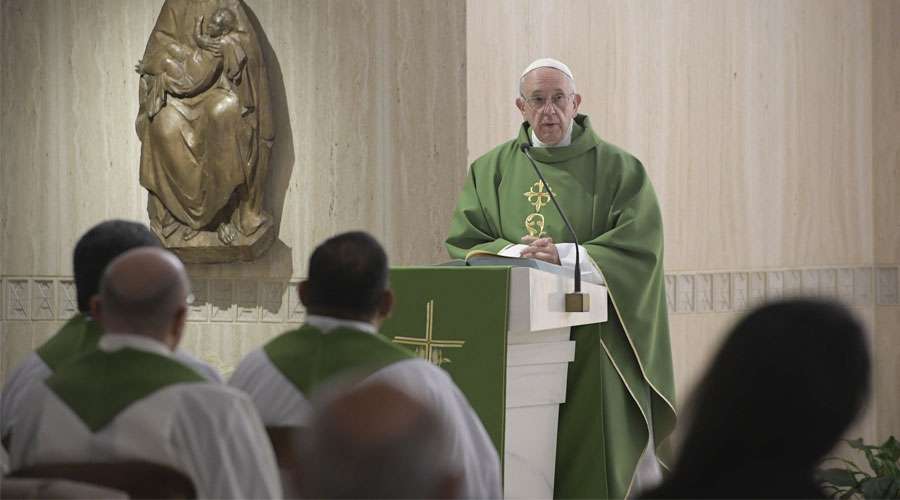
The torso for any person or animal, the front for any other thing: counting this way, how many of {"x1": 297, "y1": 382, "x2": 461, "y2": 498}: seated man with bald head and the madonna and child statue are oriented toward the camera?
1

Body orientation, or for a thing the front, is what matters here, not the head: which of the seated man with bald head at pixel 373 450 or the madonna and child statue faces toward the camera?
the madonna and child statue

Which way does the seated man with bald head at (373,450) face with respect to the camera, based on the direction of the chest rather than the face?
away from the camera

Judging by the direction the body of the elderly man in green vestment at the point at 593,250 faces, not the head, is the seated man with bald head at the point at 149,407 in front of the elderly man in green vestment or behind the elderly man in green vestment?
in front

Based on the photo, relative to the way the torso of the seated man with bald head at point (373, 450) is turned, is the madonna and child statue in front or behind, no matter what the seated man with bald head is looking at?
in front

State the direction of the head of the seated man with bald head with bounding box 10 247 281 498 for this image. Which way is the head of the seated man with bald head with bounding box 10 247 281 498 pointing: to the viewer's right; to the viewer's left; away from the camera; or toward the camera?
away from the camera

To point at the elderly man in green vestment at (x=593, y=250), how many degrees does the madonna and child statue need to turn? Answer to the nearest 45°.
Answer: approximately 45° to its left

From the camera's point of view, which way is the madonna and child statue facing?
toward the camera

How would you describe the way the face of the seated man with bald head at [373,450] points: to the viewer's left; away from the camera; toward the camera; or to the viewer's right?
away from the camera

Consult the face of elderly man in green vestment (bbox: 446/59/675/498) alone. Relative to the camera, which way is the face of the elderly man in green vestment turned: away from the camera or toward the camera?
toward the camera

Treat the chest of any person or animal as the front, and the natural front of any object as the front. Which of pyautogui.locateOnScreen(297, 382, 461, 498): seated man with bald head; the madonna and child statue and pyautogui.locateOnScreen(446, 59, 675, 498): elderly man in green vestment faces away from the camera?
the seated man with bald head

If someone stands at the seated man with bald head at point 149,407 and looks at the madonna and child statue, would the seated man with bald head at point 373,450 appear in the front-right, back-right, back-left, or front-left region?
back-right

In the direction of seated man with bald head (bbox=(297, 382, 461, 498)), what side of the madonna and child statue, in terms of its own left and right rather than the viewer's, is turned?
front

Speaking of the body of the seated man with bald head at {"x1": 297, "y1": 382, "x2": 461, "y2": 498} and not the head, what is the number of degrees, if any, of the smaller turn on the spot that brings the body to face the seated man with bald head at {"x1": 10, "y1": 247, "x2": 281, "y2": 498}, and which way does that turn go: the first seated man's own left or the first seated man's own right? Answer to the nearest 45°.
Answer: approximately 45° to the first seated man's own left

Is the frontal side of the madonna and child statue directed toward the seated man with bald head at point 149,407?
yes
